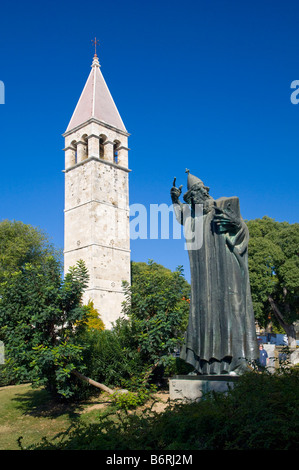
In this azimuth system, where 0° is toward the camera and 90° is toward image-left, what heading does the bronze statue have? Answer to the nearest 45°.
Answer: approximately 45°

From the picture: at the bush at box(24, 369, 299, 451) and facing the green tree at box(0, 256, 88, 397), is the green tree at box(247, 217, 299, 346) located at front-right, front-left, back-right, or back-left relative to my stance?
front-right

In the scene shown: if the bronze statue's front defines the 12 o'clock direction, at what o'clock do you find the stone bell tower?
The stone bell tower is roughly at 4 o'clock from the bronze statue.

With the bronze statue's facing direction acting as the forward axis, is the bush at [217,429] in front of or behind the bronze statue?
in front

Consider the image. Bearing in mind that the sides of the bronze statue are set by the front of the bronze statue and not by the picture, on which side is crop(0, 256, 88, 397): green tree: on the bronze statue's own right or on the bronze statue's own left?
on the bronze statue's own right

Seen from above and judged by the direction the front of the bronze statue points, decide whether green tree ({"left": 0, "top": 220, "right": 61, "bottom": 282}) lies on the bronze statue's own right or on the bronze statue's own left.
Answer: on the bronze statue's own right

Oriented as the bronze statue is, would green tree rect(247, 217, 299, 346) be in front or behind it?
behind
